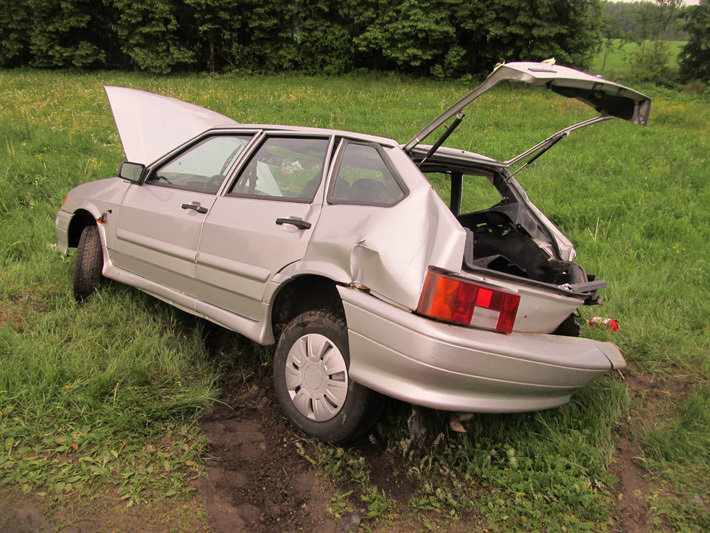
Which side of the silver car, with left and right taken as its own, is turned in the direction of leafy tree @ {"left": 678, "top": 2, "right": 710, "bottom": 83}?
right

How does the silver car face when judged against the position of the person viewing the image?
facing away from the viewer and to the left of the viewer

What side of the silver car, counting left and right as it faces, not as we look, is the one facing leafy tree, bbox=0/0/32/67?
front

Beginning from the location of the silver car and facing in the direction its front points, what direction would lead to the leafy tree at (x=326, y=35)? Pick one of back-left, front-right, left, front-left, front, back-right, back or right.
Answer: front-right

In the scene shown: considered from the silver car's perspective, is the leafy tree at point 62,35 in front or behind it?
in front

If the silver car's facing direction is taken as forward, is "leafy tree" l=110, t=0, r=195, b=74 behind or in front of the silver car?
in front
